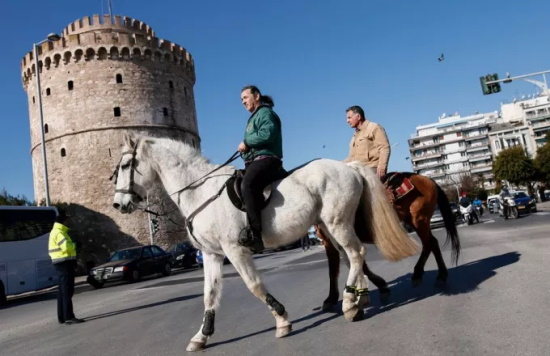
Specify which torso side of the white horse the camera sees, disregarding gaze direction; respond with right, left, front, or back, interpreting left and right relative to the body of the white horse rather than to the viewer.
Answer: left

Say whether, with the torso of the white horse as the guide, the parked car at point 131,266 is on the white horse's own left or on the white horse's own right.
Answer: on the white horse's own right

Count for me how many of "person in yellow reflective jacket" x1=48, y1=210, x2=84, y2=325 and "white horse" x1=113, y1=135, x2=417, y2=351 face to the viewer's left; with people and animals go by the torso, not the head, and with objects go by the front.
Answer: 1

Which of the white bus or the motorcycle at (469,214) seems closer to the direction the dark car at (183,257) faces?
the white bus

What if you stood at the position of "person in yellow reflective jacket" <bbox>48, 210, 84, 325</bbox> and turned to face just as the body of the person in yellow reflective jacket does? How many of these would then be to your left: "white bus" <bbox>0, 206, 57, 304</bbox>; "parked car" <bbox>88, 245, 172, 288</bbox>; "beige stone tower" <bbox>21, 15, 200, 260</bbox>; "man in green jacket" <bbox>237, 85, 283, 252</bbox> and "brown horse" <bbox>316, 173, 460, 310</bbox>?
3

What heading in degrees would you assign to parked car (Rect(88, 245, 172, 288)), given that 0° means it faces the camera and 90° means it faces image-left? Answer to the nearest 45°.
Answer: approximately 45°

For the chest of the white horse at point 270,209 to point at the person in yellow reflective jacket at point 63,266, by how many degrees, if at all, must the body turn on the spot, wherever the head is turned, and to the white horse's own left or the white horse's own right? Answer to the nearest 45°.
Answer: approximately 45° to the white horse's own right

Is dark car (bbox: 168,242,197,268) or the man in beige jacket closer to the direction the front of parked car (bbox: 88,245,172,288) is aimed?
the man in beige jacket
